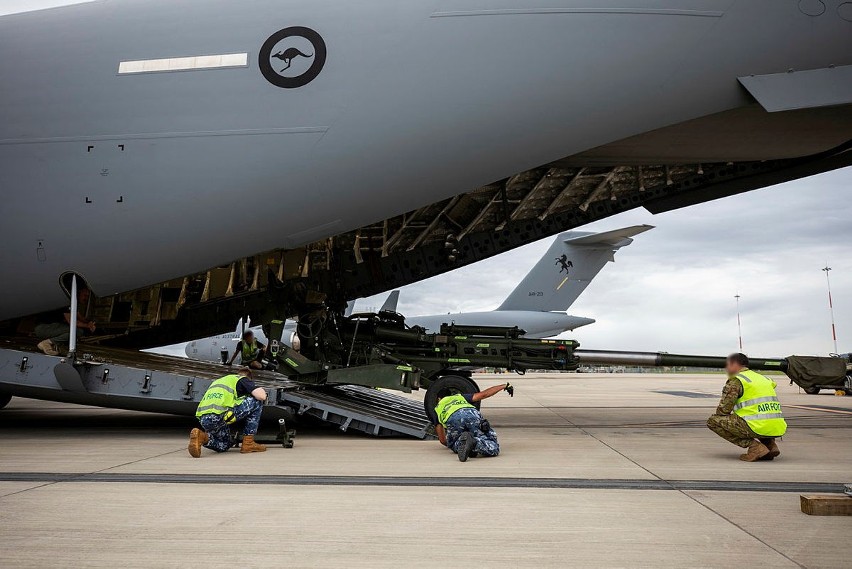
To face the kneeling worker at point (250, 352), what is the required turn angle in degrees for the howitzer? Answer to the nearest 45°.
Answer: approximately 180°

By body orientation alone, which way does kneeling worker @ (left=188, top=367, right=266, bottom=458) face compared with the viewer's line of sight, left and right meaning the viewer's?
facing away from the viewer and to the right of the viewer

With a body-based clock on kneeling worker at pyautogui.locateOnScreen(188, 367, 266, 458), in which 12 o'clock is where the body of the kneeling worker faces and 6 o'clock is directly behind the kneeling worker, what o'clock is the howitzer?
The howitzer is roughly at 12 o'clock from the kneeling worker.

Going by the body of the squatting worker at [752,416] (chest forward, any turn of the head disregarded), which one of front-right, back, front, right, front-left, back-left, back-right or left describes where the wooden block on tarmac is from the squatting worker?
back-left

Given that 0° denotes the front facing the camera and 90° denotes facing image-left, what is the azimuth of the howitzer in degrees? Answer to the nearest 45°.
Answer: approximately 270°

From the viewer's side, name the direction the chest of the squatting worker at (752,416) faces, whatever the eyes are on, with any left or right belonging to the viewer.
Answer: facing away from the viewer and to the left of the viewer

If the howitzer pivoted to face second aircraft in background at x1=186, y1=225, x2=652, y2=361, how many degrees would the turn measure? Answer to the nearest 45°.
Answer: approximately 90° to its left

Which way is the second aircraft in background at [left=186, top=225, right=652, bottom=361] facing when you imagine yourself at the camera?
facing to the left of the viewer
